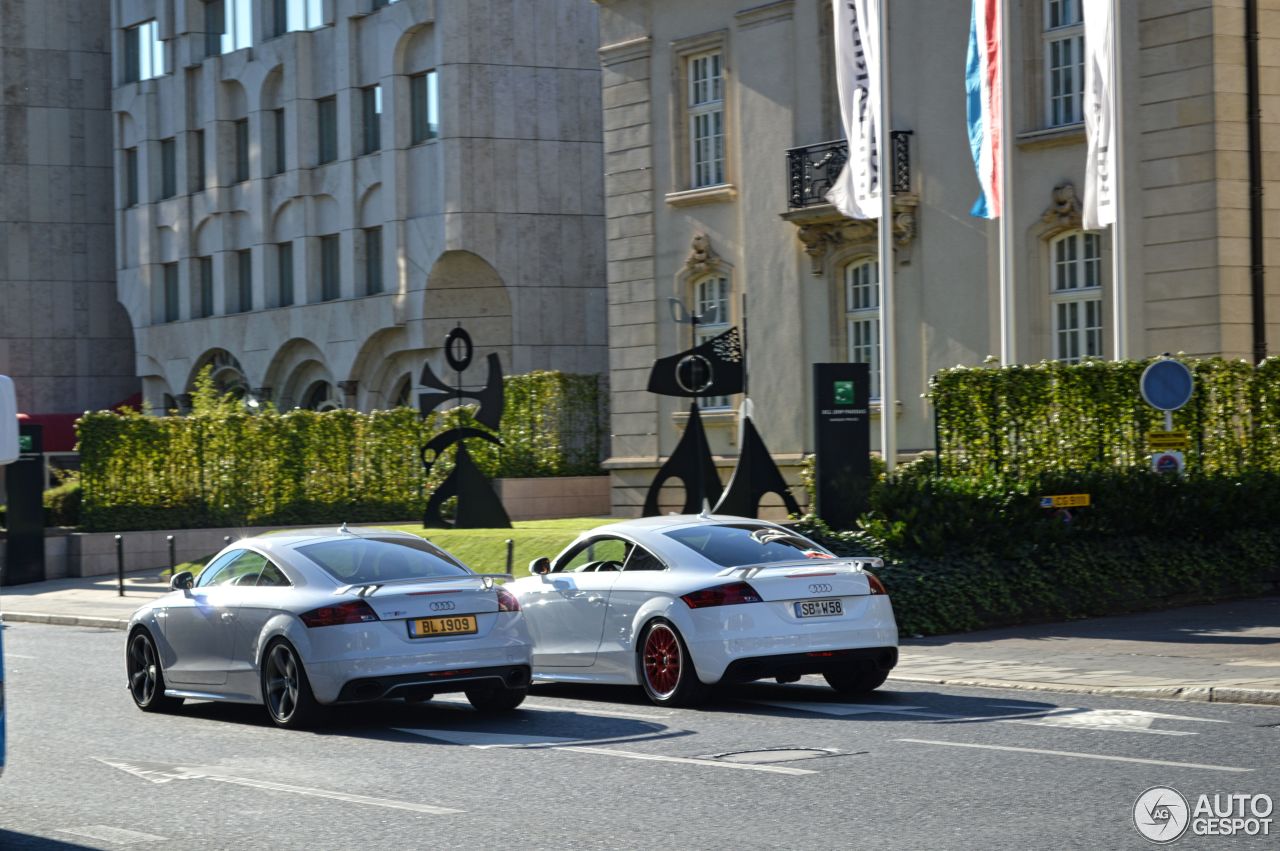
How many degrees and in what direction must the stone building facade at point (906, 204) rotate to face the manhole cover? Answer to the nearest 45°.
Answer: approximately 45° to its left

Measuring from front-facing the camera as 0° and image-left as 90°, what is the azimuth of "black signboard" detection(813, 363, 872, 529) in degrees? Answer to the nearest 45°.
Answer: approximately 0°

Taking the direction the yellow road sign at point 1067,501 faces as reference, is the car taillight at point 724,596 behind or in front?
in front

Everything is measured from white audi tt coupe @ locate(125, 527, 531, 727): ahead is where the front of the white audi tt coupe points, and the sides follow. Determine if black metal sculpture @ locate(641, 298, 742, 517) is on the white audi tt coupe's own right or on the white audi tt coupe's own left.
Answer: on the white audi tt coupe's own right

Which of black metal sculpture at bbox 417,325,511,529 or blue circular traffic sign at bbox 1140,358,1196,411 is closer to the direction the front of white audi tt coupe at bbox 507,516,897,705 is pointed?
the black metal sculpture

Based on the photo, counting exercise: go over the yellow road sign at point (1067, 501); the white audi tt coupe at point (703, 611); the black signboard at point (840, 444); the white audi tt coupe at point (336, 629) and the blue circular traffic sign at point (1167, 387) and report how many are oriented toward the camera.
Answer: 3

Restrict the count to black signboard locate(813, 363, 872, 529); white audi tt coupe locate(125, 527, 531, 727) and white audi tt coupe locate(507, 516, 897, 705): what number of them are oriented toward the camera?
1

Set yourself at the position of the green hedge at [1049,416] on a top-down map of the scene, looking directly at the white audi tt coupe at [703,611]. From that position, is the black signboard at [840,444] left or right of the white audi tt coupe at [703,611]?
right

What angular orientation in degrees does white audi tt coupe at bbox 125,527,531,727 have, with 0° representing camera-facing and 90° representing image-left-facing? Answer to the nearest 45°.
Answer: approximately 135°
